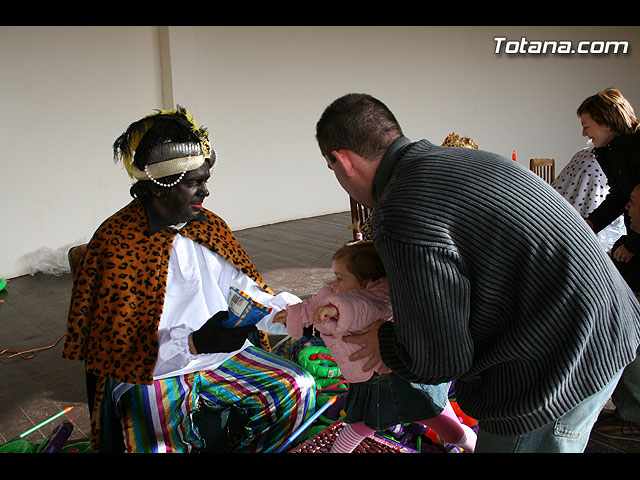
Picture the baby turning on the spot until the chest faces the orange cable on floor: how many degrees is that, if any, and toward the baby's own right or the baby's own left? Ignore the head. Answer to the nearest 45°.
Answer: approximately 45° to the baby's own right

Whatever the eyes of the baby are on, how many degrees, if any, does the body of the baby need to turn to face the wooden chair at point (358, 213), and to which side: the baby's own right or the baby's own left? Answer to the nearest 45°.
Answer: approximately 90° to the baby's own right

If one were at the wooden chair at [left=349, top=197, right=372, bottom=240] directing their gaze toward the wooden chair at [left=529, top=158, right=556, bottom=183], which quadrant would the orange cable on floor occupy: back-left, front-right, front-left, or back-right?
back-left

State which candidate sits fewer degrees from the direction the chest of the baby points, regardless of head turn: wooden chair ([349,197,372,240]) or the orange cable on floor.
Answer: the orange cable on floor

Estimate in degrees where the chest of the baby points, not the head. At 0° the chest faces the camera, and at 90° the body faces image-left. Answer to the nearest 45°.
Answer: approximately 90°

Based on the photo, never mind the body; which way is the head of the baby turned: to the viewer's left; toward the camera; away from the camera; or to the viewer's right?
to the viewer's left
